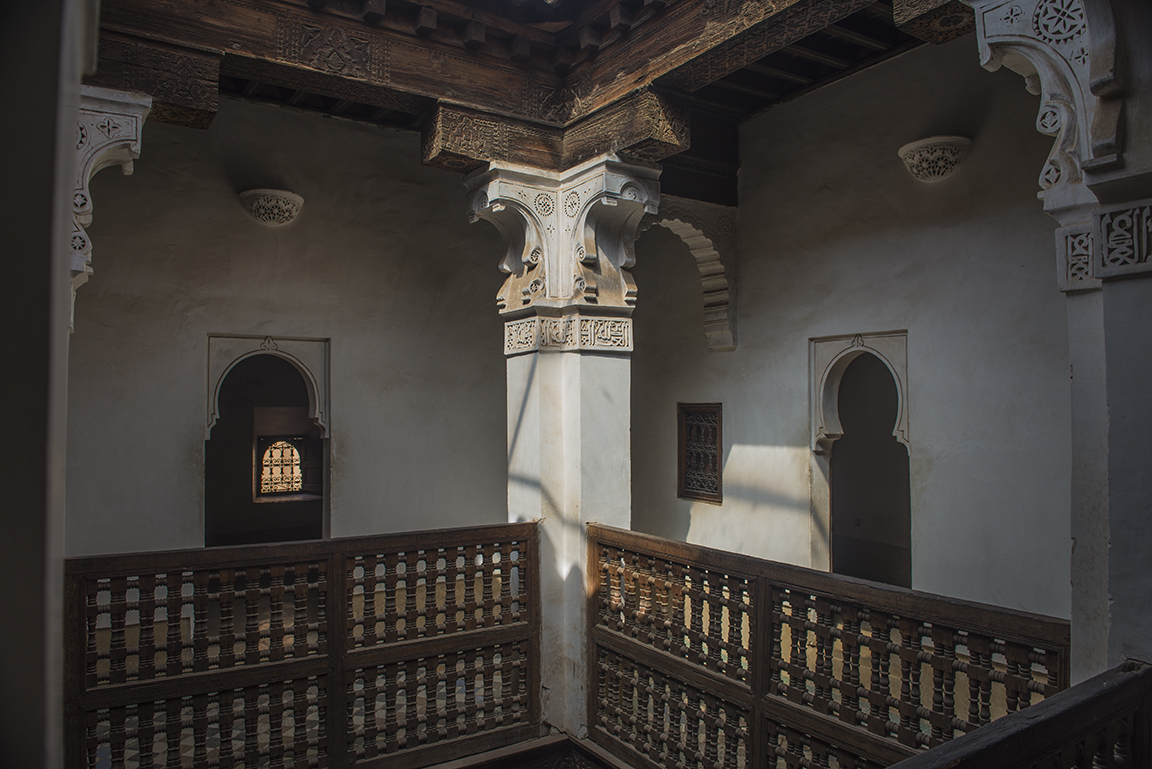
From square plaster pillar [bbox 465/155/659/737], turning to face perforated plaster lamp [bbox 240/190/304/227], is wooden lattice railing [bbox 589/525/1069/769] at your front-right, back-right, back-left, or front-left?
back-left

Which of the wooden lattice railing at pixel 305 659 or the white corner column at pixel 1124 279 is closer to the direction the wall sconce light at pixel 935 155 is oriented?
the wooden lattice railing

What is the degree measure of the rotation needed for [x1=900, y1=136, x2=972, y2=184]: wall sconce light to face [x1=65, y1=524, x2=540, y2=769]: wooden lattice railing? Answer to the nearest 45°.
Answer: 0° — it already faces it

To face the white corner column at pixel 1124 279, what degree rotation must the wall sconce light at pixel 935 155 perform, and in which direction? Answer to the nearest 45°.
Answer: approximately 45° to its left

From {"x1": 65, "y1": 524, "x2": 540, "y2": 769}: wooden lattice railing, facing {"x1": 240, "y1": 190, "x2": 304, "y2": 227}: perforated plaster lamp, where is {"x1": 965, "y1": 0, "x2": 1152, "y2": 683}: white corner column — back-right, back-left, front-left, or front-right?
back-right

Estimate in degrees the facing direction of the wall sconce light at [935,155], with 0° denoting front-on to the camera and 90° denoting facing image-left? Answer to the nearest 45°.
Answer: approximately 45°

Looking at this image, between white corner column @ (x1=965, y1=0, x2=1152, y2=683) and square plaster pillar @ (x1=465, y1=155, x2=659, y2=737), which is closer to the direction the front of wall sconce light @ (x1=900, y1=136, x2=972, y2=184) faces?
the square plaster pillar

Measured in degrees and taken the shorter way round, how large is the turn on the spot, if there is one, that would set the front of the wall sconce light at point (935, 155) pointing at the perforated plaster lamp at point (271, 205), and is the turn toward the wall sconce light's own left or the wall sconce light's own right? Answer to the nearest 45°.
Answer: approximately 45° to the wall sconce light's own right
